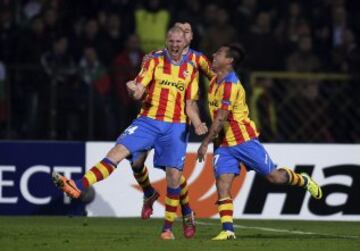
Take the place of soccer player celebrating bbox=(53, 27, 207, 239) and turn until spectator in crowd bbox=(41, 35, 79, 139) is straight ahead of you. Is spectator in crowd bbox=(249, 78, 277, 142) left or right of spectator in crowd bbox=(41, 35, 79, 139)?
right

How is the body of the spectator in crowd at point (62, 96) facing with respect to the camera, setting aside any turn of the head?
toward the camera

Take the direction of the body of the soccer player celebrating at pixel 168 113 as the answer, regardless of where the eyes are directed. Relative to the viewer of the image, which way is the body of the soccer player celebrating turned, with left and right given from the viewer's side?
facing the viewer

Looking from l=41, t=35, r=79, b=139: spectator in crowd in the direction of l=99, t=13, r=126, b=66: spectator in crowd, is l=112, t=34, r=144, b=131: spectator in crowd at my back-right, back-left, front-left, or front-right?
front-right

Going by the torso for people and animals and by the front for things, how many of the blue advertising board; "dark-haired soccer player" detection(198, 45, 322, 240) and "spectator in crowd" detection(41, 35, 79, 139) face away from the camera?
0

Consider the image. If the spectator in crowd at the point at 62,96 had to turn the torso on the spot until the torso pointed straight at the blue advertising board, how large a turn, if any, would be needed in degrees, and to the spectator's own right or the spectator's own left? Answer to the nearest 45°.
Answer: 0° — they already face it
